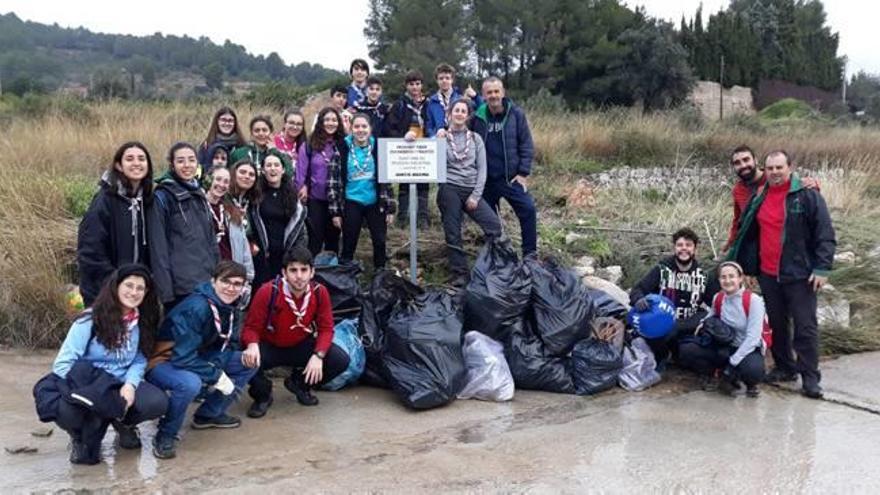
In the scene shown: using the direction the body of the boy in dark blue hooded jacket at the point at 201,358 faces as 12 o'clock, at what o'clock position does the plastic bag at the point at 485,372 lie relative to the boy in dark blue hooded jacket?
The plastic bag is roughly at 10 o'clock from the boy in dark blue hooded jacket.

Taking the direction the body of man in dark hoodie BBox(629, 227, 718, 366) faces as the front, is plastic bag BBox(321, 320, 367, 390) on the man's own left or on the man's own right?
on the man's own right

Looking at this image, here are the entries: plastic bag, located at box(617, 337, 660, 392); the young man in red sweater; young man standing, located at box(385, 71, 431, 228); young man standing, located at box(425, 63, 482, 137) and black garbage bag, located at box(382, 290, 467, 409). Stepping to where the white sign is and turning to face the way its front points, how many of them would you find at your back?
2

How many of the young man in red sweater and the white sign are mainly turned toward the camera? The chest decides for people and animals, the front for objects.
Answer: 2

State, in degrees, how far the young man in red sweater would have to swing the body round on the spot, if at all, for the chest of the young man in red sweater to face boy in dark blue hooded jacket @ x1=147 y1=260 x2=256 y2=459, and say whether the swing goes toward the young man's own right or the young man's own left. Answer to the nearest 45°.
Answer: approximately 45° to the young man's own right

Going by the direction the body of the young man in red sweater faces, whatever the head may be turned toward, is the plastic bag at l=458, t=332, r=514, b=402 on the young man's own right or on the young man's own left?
on the young man's own left

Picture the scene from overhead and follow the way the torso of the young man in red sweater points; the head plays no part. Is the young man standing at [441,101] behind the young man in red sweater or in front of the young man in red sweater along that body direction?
behind

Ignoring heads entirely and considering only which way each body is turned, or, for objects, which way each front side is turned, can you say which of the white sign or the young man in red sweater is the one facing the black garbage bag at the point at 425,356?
the white sign
